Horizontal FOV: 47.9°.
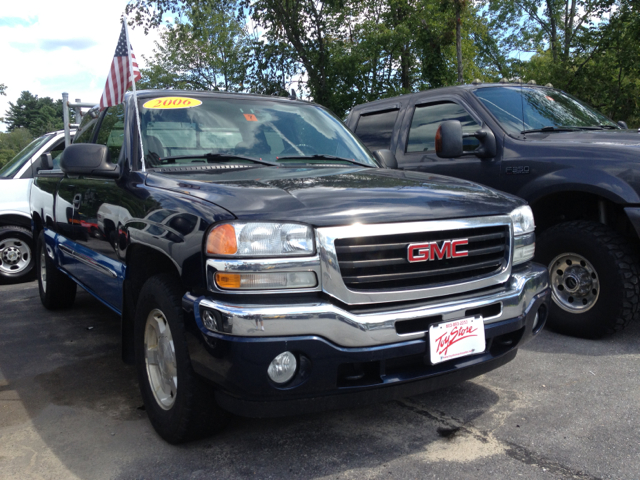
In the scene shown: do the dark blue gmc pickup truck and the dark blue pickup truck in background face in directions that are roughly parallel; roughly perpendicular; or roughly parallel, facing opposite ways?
roughly parallel

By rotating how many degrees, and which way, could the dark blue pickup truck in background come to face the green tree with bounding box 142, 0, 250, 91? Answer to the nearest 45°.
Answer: approximately 180°

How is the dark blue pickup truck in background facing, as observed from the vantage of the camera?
facing the viewer and to the right of the viewer

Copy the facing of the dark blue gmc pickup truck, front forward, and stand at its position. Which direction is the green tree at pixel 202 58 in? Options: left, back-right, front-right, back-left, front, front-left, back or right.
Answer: back-left

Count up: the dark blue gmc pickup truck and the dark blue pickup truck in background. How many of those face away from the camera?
0

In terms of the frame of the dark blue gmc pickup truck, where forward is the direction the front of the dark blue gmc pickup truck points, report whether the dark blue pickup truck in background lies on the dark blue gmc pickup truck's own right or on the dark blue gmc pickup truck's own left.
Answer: on the dark blue gmc pickup truck's own left

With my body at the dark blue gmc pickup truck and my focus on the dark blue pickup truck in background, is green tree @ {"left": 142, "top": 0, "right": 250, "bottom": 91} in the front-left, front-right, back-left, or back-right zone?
front-left
